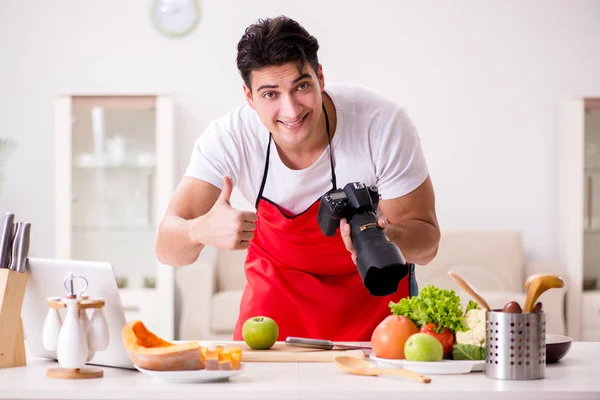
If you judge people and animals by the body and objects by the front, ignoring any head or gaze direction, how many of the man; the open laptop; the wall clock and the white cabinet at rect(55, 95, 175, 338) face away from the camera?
1

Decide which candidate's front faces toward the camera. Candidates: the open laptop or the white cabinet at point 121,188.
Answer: the white cabinet

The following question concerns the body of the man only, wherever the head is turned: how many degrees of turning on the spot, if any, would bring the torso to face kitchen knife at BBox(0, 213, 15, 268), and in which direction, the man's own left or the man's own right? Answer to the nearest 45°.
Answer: approximately 45° to the man's own right

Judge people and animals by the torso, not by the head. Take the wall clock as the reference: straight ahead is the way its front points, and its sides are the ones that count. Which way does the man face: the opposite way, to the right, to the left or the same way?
the same way

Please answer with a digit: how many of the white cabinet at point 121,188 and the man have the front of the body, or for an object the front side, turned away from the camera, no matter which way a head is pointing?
0

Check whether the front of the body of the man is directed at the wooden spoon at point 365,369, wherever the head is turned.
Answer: yes

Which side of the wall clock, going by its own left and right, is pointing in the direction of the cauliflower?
front

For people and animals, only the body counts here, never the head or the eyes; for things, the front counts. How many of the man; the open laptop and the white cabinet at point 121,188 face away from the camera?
1

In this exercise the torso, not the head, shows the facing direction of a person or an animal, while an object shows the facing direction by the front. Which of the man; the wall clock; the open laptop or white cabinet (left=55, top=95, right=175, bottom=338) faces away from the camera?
the open laptop

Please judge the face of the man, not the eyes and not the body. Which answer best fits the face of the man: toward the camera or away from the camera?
toward the camera

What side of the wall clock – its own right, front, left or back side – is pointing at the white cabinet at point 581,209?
left

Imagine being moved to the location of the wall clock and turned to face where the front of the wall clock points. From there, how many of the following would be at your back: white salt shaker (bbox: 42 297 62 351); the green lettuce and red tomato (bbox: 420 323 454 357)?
0

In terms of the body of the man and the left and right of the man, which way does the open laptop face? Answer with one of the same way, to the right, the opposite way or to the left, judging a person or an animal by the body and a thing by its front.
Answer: the opposite way

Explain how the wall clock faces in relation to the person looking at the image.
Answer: facing the viewer

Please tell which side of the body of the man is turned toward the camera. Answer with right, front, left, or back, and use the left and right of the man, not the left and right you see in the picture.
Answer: front

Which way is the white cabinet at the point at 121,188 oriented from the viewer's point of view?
toward the camera

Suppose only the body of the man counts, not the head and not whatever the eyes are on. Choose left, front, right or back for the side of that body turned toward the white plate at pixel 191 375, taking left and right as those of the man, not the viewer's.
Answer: front
